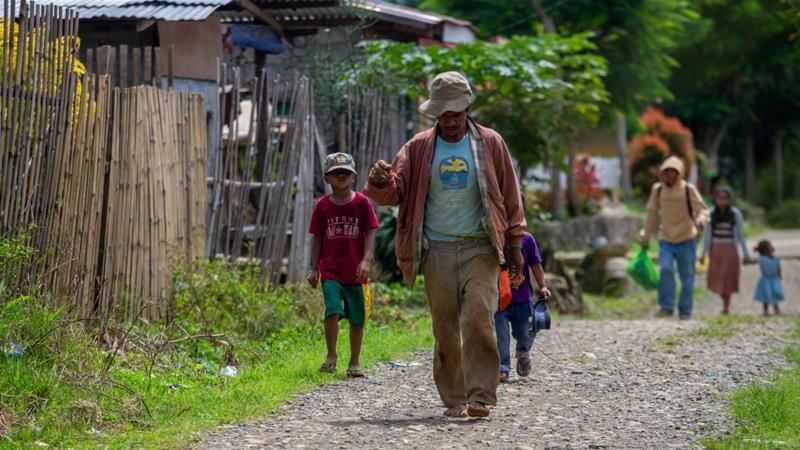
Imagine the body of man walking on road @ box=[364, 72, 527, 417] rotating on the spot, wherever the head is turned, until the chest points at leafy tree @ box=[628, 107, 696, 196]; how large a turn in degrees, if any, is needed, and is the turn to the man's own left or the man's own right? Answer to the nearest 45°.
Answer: approximately 180°

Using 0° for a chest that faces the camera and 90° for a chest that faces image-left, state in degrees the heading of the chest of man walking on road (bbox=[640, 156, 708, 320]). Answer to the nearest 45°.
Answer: approximately 0°

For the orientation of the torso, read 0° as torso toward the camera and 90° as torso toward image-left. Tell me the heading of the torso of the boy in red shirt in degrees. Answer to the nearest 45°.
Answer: approximately 0°

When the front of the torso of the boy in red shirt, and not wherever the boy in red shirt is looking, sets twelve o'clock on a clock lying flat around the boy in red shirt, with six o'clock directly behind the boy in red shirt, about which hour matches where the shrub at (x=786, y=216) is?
The shrub is roughly at 7 o'clock from the boy in red shirt.

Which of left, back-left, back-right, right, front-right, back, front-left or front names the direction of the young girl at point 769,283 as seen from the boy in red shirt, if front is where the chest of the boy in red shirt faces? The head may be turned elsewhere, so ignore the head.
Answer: back-left

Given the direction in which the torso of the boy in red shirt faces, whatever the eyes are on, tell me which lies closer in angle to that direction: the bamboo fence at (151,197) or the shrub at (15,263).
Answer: the shrub

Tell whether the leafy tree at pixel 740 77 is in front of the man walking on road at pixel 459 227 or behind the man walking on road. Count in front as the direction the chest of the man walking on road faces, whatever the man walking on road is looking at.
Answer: behind
